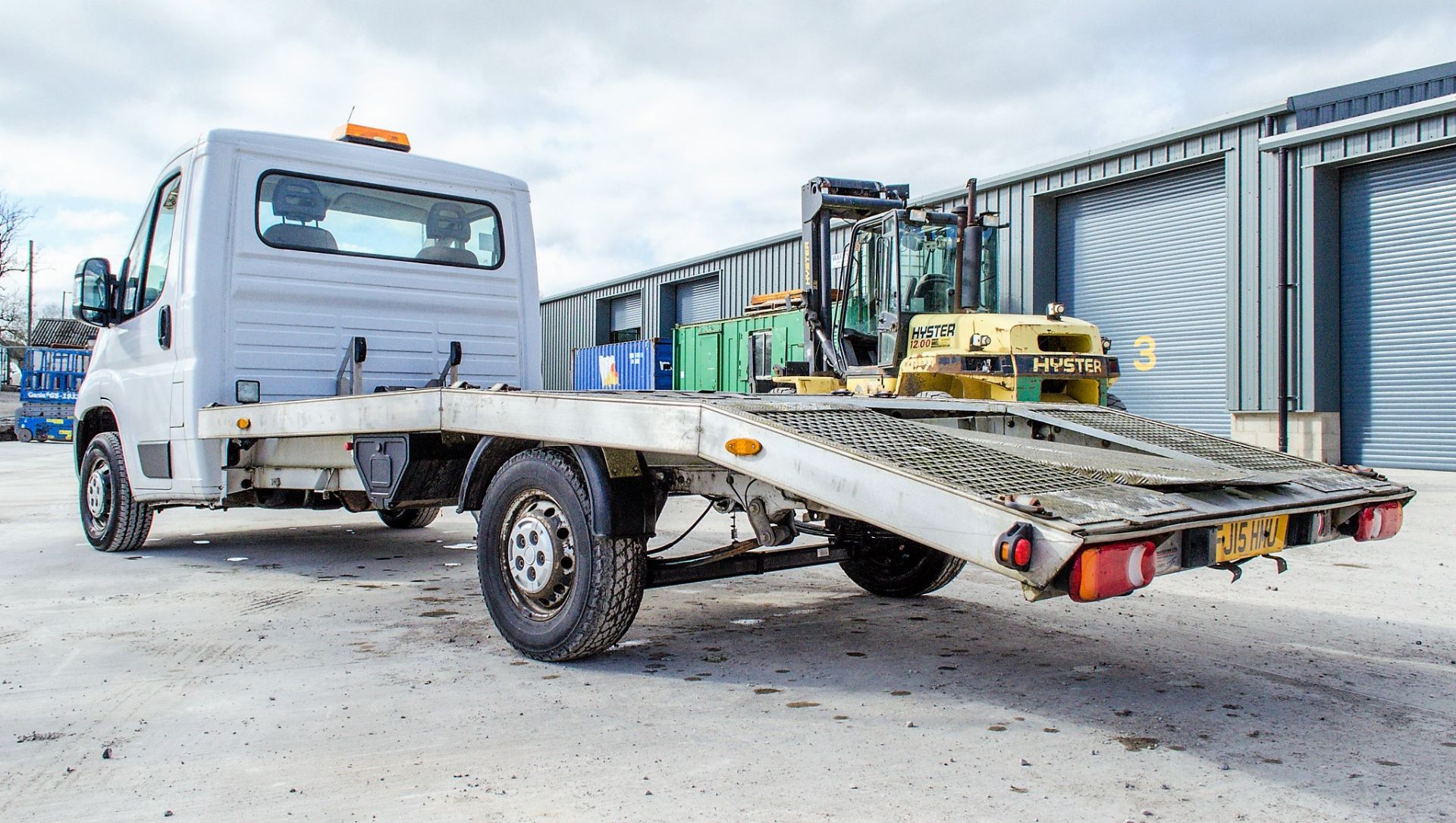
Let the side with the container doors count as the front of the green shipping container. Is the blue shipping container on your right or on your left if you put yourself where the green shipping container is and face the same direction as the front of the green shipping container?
on your right

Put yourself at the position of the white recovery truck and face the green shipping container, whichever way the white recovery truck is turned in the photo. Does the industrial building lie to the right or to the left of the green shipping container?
right

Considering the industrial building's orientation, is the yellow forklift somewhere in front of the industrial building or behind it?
in front

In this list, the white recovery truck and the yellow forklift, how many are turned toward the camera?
0

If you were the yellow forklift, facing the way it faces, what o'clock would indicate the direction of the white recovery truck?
The white recovery truck is roughly at 8 o'clock from the yellow forklift.

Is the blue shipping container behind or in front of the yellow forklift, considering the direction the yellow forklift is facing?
in front

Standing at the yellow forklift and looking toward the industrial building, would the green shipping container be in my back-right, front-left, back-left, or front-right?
front-left

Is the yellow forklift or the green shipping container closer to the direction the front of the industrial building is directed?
the yellow forklift

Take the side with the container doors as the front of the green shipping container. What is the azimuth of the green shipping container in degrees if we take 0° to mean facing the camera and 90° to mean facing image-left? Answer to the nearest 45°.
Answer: approximately 45°

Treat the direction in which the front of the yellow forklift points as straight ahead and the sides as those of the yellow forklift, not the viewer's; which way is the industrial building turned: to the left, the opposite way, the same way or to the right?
to the left

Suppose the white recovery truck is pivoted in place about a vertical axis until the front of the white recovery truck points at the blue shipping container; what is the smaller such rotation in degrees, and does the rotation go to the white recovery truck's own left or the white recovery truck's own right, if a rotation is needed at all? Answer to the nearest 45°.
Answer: approximately 45° to the white recovery truck's own right

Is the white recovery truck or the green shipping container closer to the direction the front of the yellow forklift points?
the green shipping container

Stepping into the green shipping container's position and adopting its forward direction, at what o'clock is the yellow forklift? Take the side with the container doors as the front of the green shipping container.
The yellow forklift is roughly at 10 o'clock from the green shipping container.

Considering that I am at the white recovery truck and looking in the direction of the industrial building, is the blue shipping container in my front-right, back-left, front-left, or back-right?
front-left

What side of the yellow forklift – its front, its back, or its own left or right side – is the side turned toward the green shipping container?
front

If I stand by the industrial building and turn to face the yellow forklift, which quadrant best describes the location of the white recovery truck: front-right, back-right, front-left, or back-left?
front-left

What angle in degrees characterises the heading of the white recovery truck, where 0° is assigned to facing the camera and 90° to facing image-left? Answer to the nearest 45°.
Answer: approximately 135°

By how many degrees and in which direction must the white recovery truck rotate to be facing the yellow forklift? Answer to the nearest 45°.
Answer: approximately 90° to its right

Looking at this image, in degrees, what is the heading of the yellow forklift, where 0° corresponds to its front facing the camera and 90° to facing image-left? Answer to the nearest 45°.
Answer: approximately 135°

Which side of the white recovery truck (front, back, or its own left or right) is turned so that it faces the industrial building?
right

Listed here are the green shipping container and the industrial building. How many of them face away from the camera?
0
